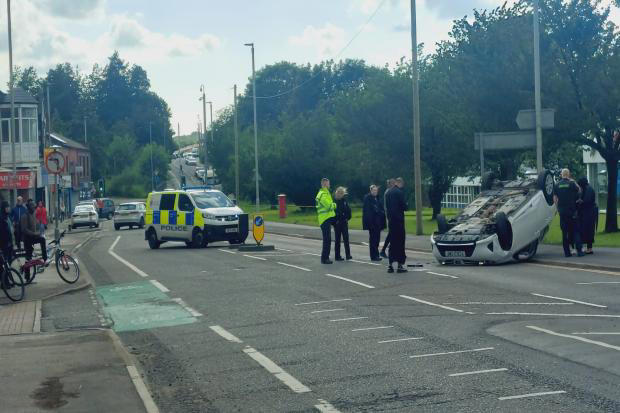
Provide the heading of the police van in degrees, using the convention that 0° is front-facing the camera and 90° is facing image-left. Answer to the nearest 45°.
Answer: approximately 315°

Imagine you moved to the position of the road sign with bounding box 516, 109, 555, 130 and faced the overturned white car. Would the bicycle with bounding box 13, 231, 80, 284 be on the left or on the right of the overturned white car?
right

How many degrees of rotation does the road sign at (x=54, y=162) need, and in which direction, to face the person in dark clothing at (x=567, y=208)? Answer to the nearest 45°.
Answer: approximately 45° to its left

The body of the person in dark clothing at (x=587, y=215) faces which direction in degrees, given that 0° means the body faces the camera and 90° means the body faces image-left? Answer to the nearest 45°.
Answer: approximately 90°

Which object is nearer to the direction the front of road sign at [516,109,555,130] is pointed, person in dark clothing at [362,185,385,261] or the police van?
the police van

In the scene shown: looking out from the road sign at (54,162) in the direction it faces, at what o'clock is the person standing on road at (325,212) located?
The person standing on road is roughly at 10 o'clock from the road sign.

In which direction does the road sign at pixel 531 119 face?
away from the camera

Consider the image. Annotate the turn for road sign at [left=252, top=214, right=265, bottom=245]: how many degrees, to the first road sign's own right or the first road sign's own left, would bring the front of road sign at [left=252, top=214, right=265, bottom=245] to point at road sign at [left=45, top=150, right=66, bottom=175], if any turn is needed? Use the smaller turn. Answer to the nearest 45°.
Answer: approximately 45° to the first road sign's own right
